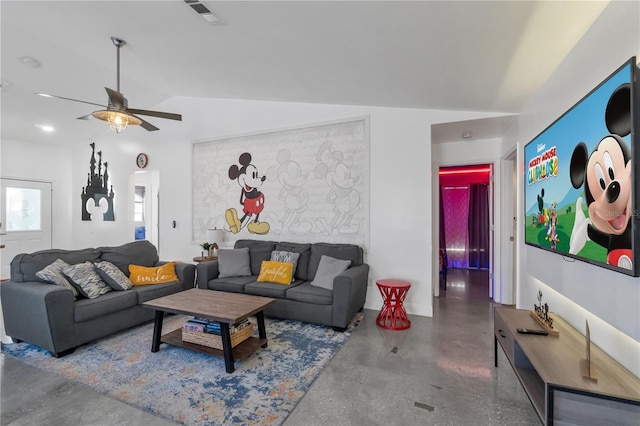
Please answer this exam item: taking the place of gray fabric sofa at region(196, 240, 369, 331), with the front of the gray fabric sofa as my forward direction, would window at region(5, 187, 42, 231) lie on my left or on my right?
on my right

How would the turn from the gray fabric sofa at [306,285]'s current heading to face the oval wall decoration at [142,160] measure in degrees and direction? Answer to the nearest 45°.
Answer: approximately 90° to its right

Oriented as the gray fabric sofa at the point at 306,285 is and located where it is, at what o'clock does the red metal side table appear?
The red metal side table is roughly at 8 o'clock from the gray fabric sofa.

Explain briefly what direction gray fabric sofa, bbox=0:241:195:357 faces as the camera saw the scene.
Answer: facing the viewer and to the right of the viewer

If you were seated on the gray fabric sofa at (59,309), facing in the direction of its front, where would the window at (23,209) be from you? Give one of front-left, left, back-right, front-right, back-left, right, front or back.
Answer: back-left

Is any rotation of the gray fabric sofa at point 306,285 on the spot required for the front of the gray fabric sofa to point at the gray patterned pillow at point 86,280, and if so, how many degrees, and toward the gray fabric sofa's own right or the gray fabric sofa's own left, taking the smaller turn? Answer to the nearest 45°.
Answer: approximately 45° to the gray fabric sofa's own right

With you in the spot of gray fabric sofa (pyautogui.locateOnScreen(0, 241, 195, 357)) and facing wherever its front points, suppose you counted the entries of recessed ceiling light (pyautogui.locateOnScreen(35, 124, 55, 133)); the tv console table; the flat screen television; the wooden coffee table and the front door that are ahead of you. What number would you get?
3

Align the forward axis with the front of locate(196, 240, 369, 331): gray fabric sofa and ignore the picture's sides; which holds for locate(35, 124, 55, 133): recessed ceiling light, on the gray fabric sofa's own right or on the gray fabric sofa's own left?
on the gray fabric sofa's own right

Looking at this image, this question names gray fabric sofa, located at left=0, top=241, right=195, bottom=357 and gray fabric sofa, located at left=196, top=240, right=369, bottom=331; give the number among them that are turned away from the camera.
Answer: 0

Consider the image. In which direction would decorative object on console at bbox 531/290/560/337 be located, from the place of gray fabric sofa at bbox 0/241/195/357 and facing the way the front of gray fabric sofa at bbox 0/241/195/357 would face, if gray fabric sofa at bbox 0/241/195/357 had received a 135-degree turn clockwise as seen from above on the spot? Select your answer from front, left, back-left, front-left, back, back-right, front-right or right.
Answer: back-left

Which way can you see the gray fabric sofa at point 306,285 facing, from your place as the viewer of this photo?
facing the viewer and to the left of the viewer

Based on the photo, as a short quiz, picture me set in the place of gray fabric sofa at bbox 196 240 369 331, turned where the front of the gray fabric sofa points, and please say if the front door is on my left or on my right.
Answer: on my right

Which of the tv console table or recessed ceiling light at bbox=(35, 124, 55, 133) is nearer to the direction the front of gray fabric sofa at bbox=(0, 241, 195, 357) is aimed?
the tv console table

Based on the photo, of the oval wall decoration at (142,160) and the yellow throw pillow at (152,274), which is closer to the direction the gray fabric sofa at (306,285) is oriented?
the yellow throw pillow

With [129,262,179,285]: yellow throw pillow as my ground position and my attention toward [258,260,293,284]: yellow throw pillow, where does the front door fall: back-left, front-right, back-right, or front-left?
back-left
